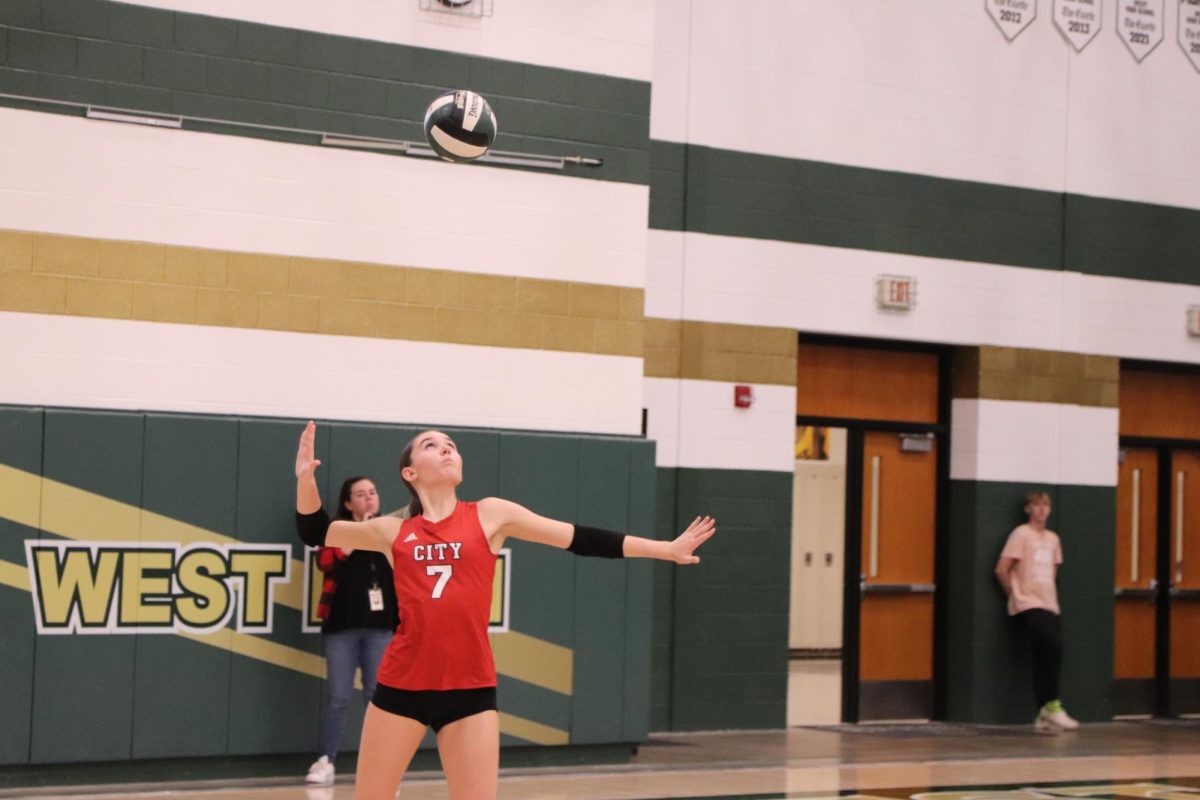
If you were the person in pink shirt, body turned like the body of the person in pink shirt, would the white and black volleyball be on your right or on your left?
on your right

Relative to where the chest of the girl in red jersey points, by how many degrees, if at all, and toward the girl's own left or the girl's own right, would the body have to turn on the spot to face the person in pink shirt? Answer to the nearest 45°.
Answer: approximately 135° to the girl's own left

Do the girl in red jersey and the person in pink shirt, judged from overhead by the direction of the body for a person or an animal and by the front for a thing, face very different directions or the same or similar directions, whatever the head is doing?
same or similar directions

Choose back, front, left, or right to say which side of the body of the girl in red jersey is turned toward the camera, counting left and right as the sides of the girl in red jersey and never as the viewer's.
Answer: front

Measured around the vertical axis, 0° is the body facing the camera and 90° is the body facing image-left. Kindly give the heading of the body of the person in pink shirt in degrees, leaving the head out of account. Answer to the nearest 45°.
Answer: approximately 315°

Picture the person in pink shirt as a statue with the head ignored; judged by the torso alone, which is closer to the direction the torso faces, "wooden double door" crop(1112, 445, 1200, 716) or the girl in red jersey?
the girl in red jersey

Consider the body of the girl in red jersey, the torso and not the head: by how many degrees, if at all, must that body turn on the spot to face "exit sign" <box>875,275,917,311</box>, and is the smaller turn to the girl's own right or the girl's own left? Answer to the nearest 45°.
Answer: approximately 135° to the girl's own left

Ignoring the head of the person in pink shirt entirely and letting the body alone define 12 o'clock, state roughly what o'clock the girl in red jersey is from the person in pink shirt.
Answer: The girl in red jersey is roughly at 2 o'clock from the person in pink shirt.

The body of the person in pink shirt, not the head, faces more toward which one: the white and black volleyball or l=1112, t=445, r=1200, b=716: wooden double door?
the white and black volleyball

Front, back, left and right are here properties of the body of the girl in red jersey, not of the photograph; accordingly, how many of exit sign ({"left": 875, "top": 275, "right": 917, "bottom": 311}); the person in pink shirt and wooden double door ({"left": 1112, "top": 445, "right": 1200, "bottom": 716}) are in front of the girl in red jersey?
0

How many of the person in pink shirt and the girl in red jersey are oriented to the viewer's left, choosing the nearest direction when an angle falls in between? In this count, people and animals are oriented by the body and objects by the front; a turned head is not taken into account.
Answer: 0

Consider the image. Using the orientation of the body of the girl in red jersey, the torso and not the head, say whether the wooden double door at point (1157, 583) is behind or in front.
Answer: behind
